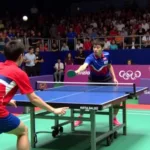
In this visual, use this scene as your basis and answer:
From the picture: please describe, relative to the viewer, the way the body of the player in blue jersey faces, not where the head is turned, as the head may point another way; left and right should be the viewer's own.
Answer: facing the viewer

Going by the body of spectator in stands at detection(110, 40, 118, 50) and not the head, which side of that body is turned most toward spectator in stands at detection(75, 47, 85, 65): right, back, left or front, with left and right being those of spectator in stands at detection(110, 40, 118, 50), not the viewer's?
right

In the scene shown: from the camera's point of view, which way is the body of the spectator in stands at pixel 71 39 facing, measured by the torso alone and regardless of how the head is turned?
toward the camera

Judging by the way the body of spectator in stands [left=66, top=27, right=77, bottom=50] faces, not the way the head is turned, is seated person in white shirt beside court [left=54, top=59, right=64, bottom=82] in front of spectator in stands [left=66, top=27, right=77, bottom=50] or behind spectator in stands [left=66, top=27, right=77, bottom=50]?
in front

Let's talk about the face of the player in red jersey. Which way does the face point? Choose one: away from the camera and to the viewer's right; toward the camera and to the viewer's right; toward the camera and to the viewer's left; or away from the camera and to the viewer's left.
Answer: away from the camera and to the viewer's right

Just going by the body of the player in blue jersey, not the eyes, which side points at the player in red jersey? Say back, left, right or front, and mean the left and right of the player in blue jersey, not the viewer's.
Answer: front

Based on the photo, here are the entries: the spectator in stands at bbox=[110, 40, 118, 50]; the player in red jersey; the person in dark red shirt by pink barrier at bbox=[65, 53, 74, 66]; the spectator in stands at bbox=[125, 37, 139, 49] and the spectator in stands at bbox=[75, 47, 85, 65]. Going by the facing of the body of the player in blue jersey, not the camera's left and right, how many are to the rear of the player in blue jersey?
4

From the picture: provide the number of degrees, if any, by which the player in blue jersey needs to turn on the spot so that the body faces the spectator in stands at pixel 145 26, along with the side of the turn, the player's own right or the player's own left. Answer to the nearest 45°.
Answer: approximately 180°

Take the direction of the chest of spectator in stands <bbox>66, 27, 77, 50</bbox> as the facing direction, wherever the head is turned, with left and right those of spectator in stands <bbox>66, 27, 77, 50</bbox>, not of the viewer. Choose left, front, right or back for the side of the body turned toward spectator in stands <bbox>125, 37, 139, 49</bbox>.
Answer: left

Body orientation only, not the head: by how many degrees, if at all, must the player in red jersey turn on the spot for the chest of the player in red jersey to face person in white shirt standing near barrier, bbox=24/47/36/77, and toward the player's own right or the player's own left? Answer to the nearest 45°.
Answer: approximately 45° to the player's own left

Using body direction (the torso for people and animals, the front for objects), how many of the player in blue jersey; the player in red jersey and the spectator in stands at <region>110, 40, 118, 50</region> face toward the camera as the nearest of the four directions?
2
